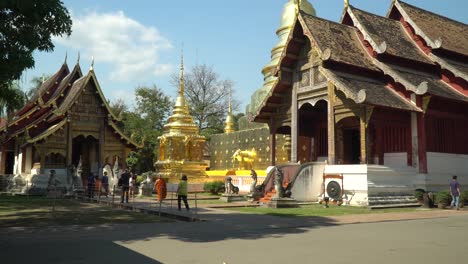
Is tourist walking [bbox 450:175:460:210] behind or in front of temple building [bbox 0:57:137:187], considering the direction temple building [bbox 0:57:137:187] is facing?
in front

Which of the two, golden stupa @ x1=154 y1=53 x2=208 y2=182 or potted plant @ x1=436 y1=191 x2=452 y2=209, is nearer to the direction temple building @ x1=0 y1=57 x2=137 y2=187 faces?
the potted plant

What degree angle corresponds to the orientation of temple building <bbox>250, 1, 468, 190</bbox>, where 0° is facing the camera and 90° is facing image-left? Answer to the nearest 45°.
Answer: approximately 45°

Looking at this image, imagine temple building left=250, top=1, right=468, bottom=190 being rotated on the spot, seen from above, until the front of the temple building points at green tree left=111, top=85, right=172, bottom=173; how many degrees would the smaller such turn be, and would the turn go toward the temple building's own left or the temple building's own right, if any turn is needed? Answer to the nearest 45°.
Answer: approximately 90° to the temple building's own right

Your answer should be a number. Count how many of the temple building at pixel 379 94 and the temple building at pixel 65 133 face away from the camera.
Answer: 0

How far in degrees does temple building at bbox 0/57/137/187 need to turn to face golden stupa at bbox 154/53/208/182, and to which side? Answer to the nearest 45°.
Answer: approximately 45° to its left

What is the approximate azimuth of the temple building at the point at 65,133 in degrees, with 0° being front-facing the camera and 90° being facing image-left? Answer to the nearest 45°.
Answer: approximately 315°

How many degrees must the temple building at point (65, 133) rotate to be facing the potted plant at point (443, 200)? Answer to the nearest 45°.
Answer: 0° — it already faces it

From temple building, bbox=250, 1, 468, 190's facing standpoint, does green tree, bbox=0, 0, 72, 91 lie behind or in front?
in front

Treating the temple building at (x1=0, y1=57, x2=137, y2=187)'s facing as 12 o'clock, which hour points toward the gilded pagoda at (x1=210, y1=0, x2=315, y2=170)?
The gilded pagoda is roughly at 10 o'clock from the temple building.
